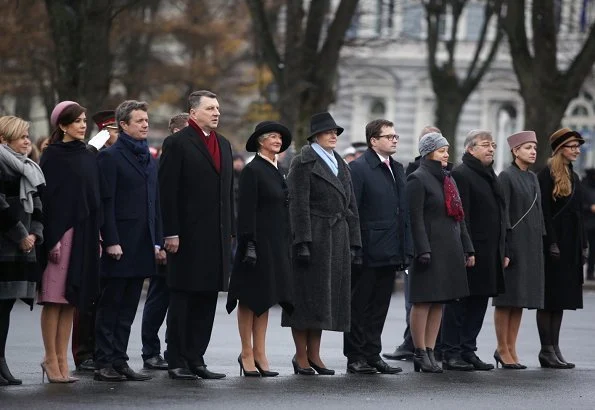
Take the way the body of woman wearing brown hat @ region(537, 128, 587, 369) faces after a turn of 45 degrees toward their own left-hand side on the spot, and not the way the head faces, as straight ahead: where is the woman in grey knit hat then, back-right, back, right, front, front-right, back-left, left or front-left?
back-right

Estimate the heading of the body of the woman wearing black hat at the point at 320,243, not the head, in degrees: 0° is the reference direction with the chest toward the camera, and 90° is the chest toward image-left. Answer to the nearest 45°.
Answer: approximately 315°

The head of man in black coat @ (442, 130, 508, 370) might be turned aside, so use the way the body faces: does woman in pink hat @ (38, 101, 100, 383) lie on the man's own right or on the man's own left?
on the man's own right

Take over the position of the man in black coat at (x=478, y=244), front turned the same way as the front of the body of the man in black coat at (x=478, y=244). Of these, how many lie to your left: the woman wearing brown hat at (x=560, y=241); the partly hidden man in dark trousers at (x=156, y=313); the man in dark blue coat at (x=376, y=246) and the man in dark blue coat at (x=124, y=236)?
1

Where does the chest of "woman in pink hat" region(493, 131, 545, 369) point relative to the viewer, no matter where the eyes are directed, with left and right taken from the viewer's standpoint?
facing the viewer and to the right of the viewer

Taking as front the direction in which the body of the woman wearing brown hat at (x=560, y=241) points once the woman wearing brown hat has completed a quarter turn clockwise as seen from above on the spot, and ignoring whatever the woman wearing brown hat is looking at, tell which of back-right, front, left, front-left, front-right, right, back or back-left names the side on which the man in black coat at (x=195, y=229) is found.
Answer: front

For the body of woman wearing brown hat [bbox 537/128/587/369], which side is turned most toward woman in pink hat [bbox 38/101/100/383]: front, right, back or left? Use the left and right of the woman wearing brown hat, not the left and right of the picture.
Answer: right

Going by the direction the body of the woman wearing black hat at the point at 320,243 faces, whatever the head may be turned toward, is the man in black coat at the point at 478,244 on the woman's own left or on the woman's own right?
on the woman's own left

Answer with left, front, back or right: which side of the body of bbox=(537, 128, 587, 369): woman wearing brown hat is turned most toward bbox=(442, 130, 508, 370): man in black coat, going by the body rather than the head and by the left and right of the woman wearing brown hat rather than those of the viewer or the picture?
right
